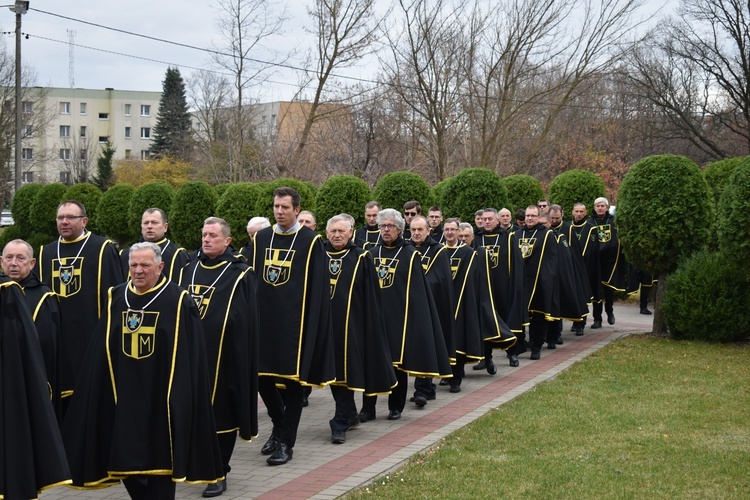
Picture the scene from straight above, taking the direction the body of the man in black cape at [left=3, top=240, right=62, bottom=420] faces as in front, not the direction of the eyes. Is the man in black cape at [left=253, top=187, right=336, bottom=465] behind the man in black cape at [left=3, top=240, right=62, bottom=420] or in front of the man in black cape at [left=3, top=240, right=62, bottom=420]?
behind

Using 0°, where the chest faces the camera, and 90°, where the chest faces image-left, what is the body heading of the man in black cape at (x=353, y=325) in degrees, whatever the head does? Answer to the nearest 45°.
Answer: approximately 45°

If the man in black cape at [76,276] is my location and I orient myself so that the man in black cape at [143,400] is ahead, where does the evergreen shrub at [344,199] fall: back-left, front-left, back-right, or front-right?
back-left

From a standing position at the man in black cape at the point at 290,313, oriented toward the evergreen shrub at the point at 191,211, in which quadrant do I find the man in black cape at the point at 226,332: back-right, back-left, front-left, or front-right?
back-left

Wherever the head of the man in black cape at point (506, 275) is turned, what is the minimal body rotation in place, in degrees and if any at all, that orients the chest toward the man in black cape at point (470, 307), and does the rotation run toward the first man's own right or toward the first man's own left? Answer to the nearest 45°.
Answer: approximately 45° to the first man's own left

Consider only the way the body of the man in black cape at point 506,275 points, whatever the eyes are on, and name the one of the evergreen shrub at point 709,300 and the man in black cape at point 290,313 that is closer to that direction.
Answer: the man in black cape

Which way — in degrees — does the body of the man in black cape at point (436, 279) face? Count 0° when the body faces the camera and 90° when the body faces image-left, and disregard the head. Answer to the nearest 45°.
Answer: approximately 45°

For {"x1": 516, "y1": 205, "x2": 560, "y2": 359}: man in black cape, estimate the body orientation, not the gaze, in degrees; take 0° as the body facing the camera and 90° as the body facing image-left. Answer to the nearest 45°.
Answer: approximately 45°
